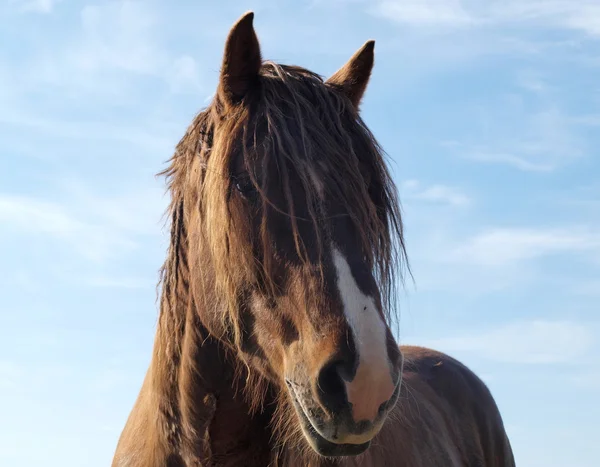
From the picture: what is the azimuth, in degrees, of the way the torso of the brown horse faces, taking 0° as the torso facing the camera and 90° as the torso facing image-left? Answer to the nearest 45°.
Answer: approximately 45°
